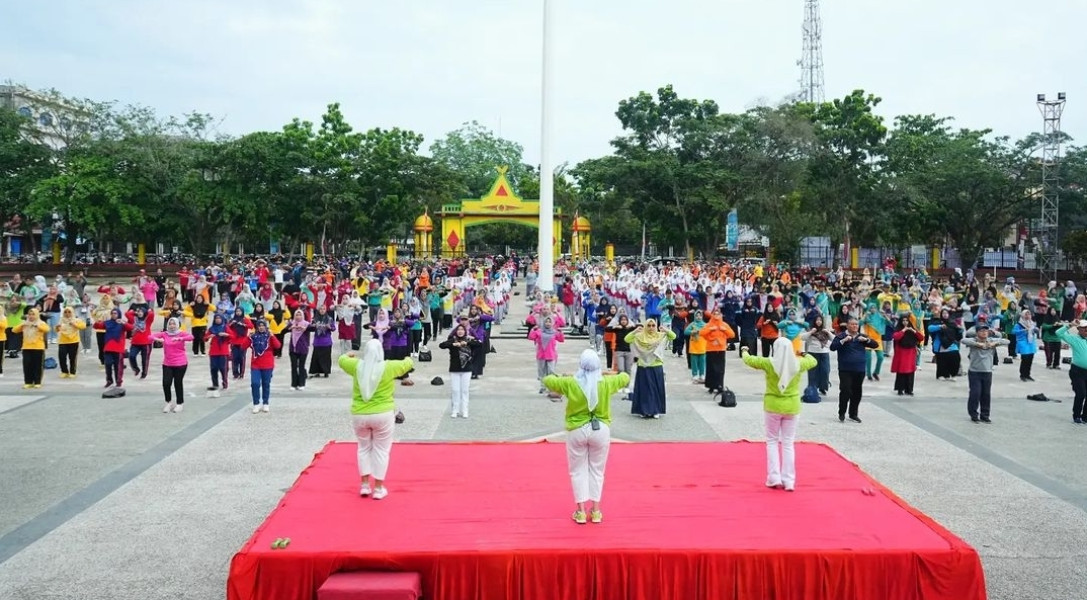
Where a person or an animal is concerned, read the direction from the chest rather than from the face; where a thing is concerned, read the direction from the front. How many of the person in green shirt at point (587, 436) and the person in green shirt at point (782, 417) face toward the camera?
0

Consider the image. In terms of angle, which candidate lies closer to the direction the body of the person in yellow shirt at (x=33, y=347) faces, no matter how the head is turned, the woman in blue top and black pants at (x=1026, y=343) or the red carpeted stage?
the red carpeted stage

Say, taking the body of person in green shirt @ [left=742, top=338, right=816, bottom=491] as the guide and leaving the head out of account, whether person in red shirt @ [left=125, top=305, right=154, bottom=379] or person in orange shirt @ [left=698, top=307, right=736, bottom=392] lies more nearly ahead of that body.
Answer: the person in orange shirt

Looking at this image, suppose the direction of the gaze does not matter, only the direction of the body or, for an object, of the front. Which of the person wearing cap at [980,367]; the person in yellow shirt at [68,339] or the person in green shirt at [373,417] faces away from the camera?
the person in green shirt

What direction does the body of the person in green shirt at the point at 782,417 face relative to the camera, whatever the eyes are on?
away from the camera

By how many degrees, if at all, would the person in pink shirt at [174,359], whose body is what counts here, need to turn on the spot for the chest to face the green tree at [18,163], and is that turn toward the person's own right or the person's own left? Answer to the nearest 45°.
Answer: approximately 180°

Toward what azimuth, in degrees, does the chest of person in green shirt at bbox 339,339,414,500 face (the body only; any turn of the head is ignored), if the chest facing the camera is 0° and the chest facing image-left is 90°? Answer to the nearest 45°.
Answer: approximately 180°

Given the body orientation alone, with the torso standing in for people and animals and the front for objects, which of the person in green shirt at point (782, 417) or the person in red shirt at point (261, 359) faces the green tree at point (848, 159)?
the person in green shirt

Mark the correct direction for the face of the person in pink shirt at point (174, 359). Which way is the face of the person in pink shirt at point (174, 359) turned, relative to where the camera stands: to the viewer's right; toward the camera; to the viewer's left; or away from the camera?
toward the camera

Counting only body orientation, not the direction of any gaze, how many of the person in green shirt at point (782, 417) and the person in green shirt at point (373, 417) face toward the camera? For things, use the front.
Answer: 0

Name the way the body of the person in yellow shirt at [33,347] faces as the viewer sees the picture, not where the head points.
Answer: toward the camera

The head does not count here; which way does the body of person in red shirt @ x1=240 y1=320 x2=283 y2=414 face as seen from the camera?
toward the camera

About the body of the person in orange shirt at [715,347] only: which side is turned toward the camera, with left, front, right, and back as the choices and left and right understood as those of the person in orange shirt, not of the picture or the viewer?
front

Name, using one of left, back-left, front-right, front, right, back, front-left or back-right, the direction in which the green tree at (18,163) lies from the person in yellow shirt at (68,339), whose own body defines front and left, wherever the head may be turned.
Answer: back

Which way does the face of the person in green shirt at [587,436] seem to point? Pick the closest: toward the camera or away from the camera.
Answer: away from the camera

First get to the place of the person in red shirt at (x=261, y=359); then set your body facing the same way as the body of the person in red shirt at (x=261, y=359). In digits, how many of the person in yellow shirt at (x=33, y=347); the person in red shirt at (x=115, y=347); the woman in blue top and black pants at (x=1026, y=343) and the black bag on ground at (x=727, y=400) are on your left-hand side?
2

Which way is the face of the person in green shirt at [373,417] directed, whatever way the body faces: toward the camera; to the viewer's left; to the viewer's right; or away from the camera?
away from the camera

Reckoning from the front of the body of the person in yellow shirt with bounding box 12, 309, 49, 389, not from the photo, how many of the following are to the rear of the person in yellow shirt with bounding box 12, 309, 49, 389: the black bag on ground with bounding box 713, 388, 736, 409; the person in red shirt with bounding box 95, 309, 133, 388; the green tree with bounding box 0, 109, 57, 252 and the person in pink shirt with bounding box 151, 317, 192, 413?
1

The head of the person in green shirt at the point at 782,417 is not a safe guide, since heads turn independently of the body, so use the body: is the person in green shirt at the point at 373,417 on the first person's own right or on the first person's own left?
on the first person's own left

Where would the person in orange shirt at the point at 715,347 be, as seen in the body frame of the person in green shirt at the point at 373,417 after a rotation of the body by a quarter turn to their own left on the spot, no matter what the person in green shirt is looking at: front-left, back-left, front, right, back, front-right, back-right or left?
back-right

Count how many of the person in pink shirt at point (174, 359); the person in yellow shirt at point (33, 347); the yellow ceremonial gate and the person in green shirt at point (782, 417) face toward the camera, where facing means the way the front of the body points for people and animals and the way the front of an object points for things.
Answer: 3

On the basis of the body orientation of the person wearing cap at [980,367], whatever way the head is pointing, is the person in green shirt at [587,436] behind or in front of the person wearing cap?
in front
